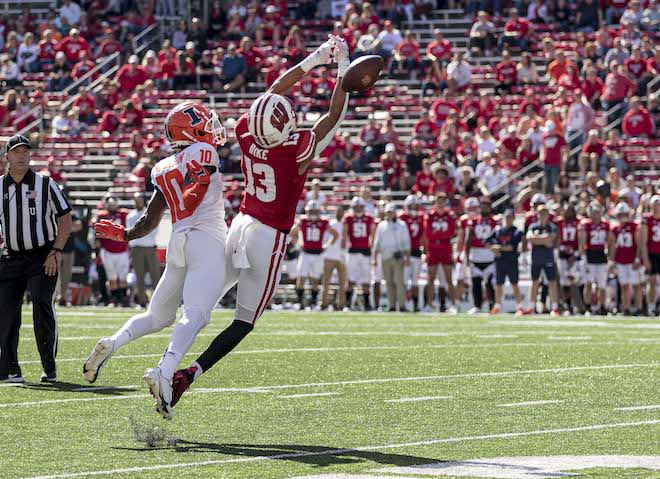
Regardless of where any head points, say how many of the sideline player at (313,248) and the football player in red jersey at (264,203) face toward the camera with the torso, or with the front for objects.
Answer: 1

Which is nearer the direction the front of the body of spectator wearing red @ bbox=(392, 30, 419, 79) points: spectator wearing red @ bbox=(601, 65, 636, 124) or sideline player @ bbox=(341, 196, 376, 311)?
the sideline player
